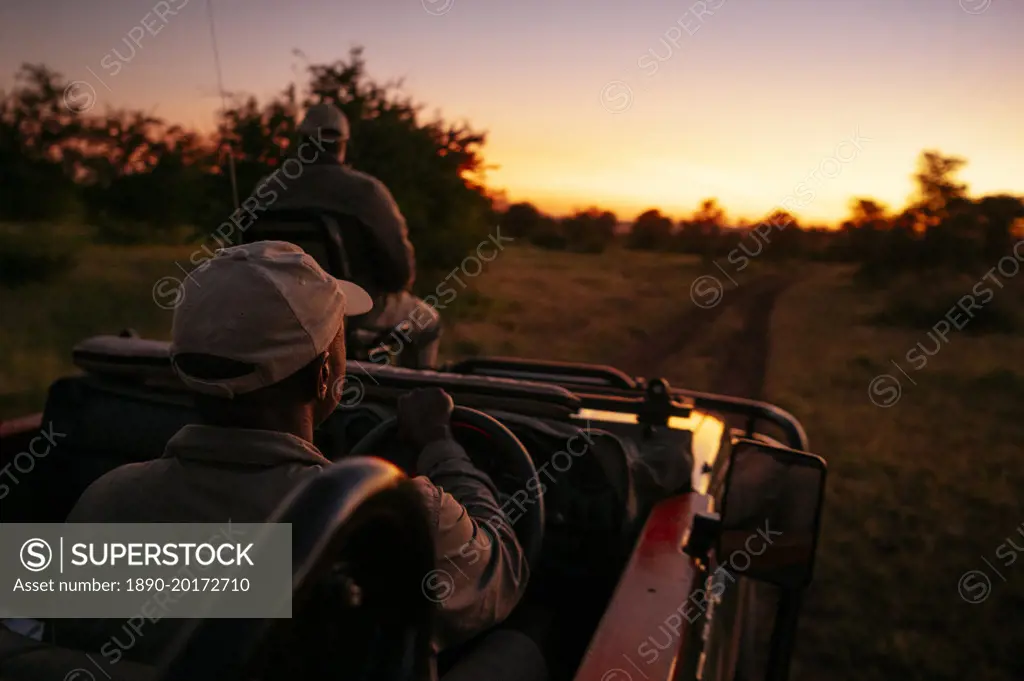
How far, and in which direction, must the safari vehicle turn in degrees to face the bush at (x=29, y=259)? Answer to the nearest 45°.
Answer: approximately 90° to its left

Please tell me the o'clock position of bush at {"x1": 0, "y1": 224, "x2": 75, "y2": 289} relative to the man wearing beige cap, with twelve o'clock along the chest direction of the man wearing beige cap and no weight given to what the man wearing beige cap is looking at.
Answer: The bush is roughly at 10 o'clock from the man wearing beige cap.

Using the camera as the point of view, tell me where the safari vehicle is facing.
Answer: facing away from the viewer and to the right of the viewer

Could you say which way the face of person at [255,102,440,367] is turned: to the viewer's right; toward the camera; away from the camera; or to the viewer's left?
away from the camera

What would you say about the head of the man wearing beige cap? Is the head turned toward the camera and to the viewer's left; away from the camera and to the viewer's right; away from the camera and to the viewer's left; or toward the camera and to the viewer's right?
away from the camera and to the viewer's right

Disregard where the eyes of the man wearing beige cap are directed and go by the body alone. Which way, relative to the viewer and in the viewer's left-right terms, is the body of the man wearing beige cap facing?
facing away from the viewer and to the right of the viewer

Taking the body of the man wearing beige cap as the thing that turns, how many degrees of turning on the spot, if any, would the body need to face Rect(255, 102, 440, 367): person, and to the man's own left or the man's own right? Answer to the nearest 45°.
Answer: approximately 45° to the man's own left

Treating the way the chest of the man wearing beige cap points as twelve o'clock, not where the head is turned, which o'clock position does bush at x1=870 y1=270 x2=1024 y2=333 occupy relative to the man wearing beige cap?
The bush is roughly at 12 o'clock from the man wearing beige cap.

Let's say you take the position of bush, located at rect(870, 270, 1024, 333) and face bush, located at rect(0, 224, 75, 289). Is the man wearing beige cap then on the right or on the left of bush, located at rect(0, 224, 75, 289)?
left
